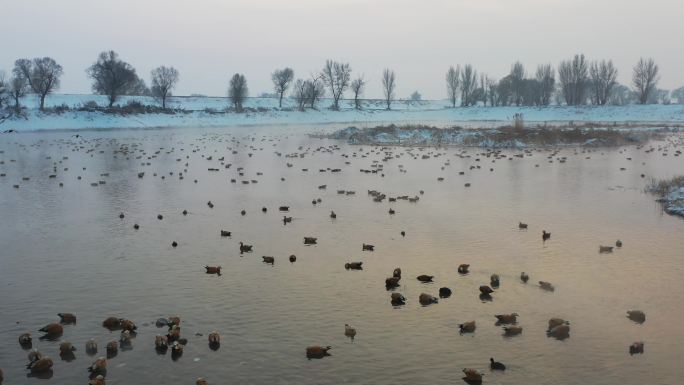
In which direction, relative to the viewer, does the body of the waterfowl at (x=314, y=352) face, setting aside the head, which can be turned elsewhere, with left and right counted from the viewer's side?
facing to the right of the viewer

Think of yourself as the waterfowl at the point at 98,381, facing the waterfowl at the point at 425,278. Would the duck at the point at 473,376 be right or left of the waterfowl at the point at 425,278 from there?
right

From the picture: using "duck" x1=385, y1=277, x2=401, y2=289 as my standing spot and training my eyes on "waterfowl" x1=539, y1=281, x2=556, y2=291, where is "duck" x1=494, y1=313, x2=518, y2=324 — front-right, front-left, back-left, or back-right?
front-right

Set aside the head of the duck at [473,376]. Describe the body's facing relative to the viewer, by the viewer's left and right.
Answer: facing to the left of the viewer

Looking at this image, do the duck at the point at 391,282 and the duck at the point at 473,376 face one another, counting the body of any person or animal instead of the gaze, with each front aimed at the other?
no

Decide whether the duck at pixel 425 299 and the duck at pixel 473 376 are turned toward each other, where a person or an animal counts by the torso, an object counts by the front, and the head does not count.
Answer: no

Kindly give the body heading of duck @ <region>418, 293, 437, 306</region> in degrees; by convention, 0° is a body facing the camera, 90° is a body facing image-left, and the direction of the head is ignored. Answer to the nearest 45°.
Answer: approximately 270°
